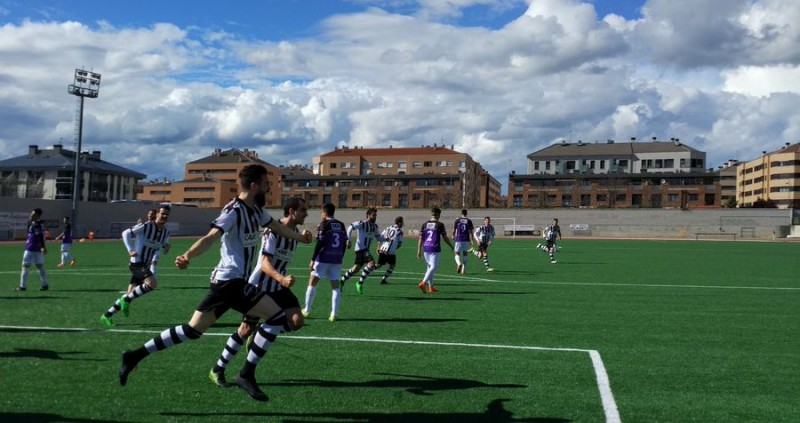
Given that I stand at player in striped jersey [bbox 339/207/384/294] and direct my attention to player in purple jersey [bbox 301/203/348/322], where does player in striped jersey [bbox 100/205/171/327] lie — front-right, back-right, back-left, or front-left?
front-right

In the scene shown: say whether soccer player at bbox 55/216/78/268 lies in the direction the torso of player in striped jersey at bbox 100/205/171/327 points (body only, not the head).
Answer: no

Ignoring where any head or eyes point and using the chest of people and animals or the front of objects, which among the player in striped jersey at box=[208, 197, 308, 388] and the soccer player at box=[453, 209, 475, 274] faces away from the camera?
the soccer player

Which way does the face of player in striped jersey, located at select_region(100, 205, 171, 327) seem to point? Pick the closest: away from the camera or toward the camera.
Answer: toward the camera

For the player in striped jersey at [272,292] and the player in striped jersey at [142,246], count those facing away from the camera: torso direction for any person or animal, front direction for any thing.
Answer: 0

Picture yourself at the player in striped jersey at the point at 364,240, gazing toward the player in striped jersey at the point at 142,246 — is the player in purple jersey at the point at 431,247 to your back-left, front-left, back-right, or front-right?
back-left

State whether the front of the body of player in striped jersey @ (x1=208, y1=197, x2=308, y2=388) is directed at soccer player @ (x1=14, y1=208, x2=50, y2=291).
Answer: no

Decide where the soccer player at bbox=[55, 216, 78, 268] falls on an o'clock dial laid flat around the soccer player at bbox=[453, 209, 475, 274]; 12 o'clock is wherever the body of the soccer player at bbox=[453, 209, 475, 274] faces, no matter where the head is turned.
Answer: the soccer player at bbox=[55, 216, 78, 268] is roughly at 9 o'clock from the soccer player at bbox=[453, 209, 475, 274].

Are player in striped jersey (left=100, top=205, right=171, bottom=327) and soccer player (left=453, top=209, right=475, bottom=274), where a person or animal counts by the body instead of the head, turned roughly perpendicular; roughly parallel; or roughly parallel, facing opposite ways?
roughly perpendicular

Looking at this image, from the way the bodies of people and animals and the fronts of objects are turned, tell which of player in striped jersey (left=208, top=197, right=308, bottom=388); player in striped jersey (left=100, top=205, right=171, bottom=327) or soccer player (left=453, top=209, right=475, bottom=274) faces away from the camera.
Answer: the soccer player

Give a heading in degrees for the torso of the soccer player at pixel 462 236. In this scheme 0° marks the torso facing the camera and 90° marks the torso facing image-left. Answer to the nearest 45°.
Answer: approximately 180°

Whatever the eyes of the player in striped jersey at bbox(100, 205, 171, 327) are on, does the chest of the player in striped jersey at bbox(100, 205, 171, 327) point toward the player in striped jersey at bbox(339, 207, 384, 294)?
no

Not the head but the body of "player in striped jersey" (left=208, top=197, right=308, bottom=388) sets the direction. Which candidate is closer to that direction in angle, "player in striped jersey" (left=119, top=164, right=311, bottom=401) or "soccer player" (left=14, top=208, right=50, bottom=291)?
the player in striped jersey

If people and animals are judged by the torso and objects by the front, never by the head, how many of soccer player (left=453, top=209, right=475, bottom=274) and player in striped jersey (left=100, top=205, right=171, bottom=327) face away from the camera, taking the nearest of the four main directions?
1
